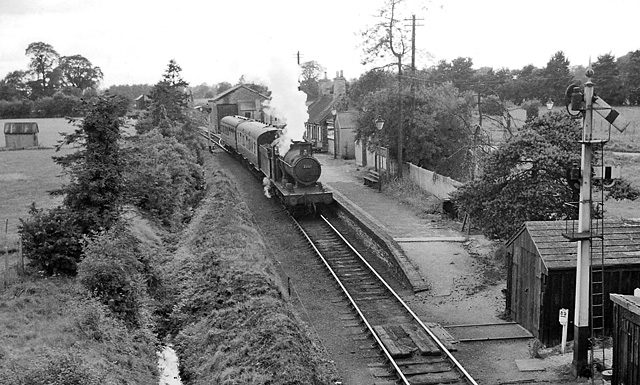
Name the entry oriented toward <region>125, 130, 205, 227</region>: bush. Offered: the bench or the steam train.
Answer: the bench

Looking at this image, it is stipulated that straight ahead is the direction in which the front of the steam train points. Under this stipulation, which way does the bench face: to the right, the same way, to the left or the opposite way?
to the right

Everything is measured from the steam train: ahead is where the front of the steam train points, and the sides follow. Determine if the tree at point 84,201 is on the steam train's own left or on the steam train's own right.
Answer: on the steam train's own right

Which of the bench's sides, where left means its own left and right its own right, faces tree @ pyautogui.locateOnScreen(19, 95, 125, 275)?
front

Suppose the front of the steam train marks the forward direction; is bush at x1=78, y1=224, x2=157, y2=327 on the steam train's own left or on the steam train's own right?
on the steam train's own right

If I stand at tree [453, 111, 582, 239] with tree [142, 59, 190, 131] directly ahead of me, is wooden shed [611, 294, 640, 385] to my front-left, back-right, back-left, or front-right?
back-left

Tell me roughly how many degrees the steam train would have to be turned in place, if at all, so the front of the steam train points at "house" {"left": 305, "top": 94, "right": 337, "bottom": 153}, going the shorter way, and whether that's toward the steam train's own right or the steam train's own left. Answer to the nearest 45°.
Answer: approximately 135° to the steam train's own left

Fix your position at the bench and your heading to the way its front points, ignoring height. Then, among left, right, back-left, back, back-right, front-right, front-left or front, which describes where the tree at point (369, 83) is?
back-right

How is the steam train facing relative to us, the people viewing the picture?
facing the viewer and to the right of the viewer

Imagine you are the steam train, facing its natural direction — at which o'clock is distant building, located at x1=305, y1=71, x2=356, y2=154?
The distant building is roughly at 8 o'clock from the steam train.

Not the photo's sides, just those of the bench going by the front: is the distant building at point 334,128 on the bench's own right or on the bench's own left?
on the bench's own right

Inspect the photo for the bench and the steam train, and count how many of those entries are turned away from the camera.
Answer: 0

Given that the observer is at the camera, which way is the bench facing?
facing the viewer and to the left of the viewer
